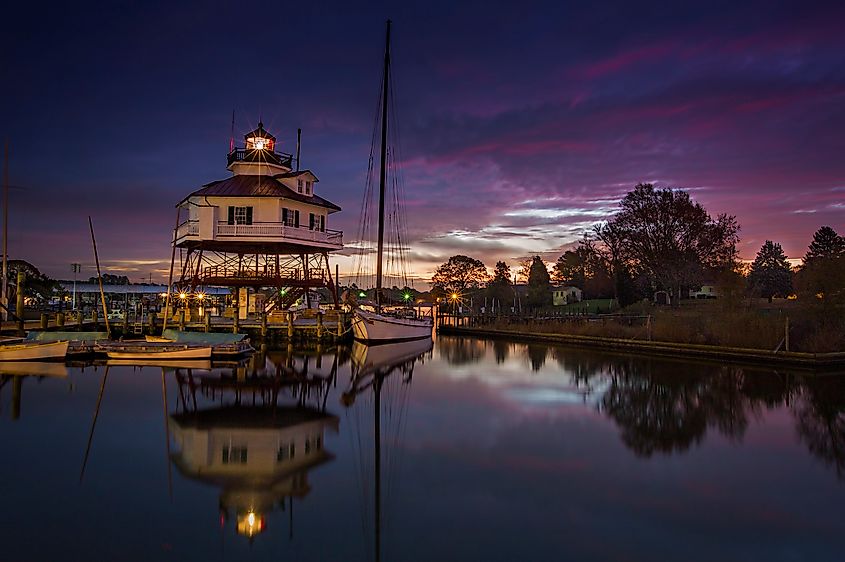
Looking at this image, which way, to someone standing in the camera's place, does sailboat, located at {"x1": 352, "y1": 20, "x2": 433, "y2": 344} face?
facing the viewer and to the left of the viewer

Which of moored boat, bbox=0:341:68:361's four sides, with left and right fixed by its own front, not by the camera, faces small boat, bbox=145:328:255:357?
front

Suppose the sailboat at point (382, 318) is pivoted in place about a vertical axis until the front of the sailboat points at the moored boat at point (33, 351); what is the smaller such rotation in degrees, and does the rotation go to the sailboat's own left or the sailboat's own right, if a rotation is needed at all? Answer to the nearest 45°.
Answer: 0° — it already faces it
